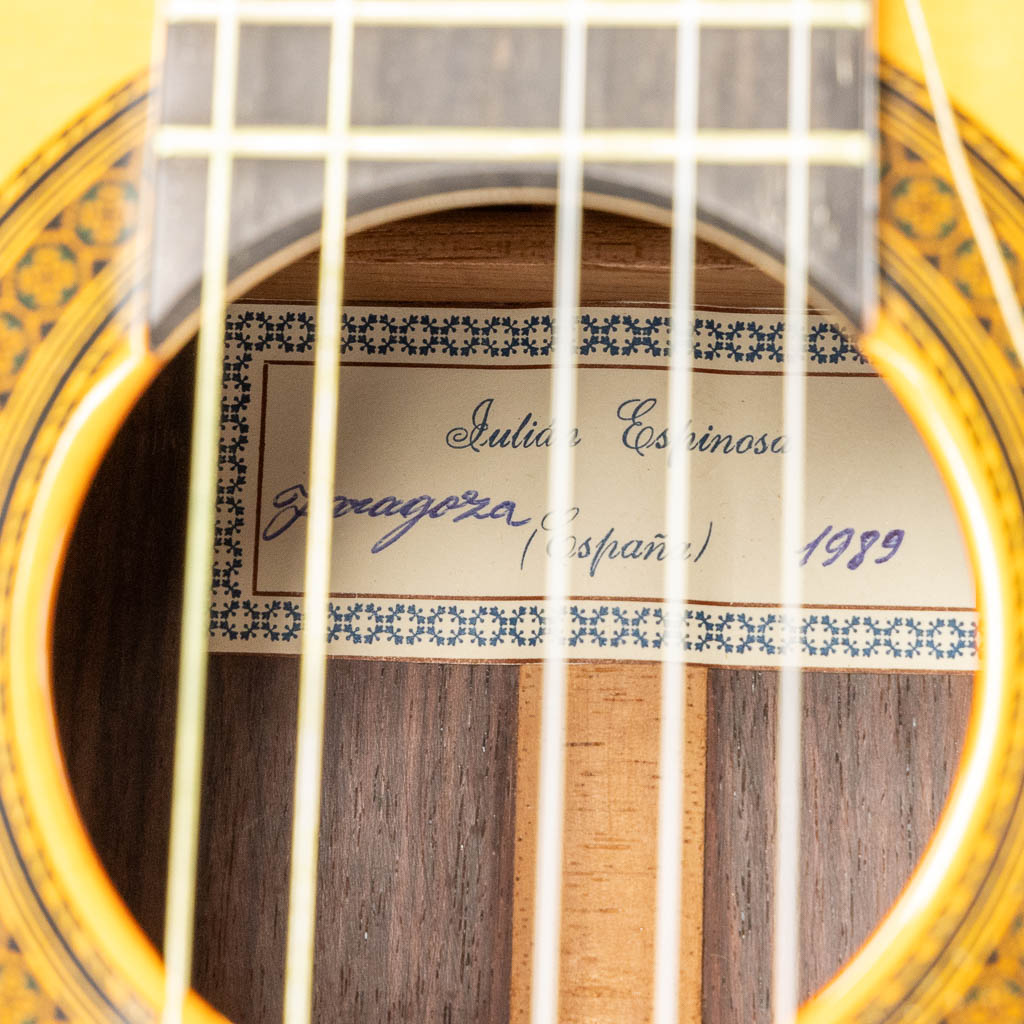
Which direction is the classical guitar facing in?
toward the camera

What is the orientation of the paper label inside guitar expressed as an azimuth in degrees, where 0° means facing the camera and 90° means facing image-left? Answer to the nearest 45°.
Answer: approximately 0°
